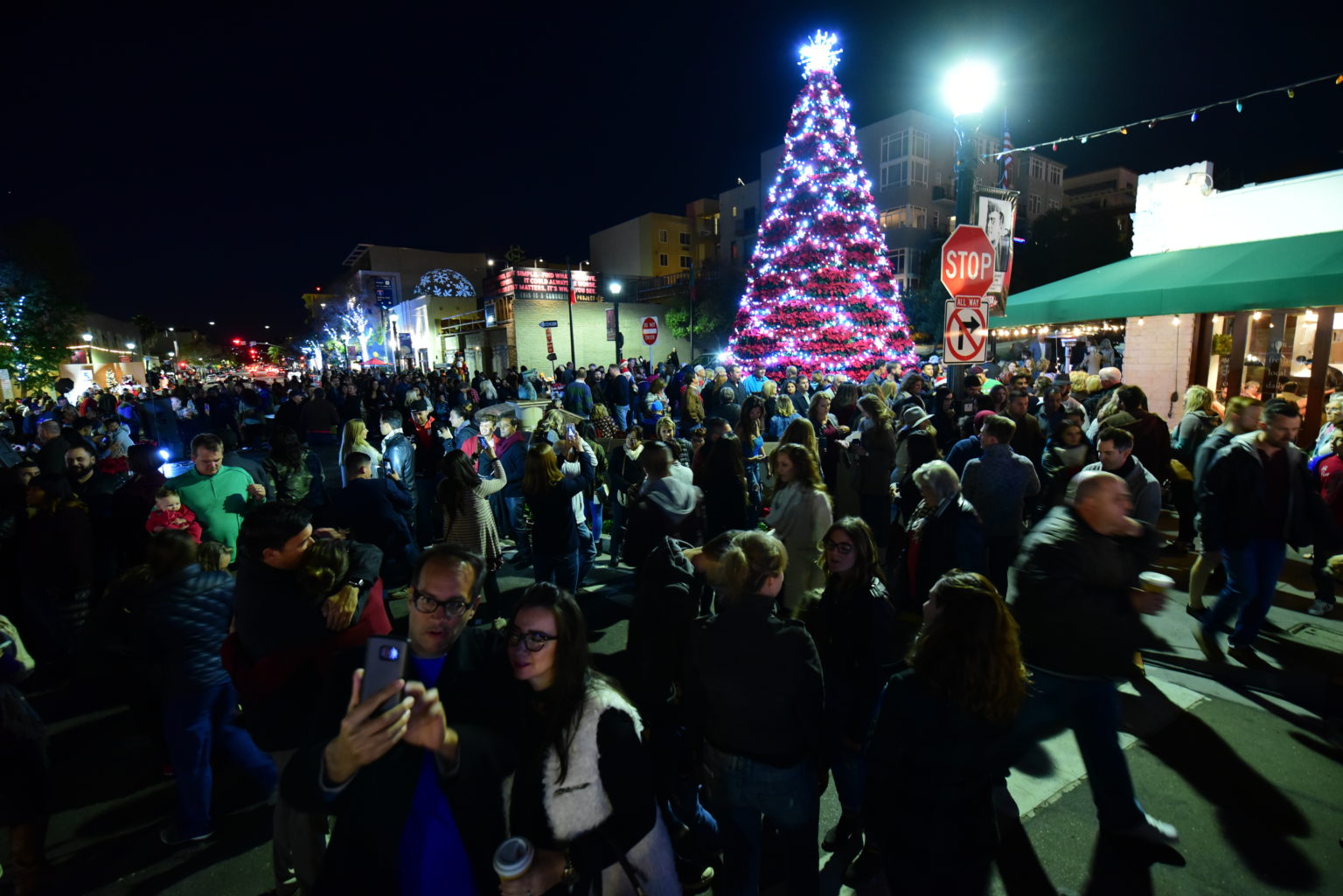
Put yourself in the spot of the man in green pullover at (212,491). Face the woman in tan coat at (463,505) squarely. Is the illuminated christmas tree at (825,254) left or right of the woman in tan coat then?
left

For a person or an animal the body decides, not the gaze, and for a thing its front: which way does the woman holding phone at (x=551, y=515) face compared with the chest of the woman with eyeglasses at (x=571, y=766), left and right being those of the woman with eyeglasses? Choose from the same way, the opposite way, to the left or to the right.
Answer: the opposite way

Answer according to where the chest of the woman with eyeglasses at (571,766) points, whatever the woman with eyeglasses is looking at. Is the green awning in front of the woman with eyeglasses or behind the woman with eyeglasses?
behind

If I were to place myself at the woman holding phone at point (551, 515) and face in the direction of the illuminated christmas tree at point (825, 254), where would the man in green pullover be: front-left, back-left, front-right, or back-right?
back-left

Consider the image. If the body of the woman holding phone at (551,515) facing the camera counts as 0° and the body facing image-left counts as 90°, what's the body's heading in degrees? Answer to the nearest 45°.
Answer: approximately 225°

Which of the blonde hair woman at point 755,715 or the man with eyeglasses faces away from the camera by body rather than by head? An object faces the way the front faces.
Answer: the blonde hair woman

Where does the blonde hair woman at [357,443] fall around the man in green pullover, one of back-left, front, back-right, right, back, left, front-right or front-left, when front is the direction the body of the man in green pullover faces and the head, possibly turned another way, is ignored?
back-left
